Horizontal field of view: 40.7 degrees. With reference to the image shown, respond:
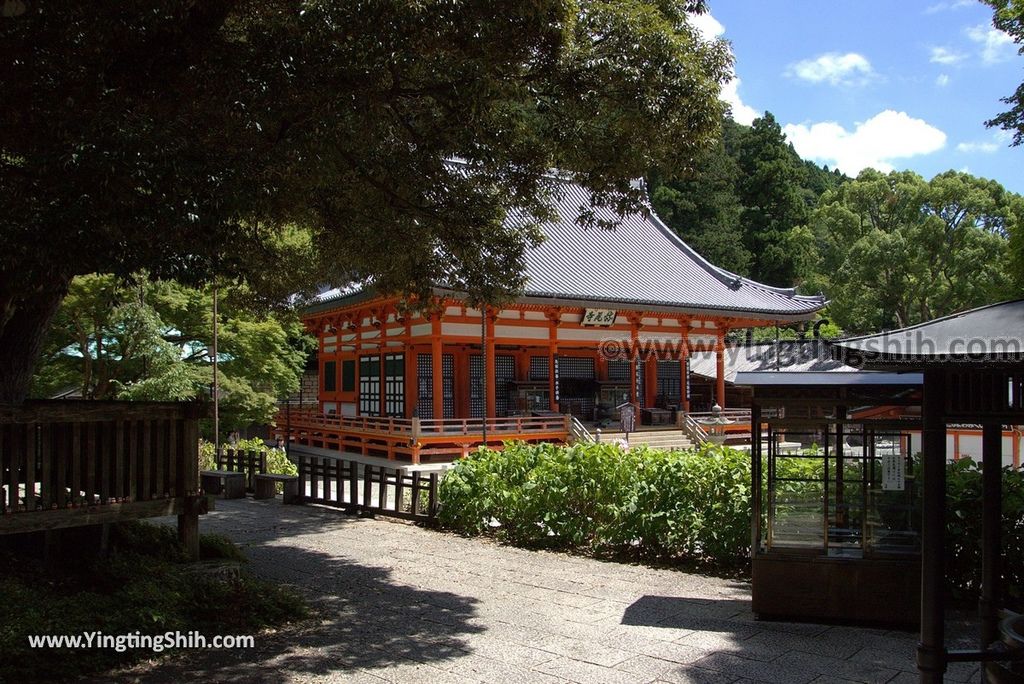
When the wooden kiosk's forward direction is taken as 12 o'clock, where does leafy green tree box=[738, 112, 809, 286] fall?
The leafy green tree is roughly at 6 o'clock from the wooden kiosk.

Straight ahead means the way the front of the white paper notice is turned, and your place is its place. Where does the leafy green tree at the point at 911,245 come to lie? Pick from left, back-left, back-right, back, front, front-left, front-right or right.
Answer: back

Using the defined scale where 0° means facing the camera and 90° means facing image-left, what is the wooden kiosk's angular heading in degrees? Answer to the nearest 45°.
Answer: approximately 0°

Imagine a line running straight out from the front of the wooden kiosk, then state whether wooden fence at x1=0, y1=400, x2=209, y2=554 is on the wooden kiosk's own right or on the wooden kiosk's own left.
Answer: on the wooden kiosk's own right

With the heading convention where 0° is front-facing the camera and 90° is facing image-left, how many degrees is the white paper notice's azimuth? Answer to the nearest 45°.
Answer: approximately 0°

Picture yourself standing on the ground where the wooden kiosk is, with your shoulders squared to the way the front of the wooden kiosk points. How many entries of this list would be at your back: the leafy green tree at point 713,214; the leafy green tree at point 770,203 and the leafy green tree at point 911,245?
3

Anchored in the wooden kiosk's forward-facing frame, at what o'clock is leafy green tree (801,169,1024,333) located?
The leafy green tree is roughly at 6 o'clock from the wooden kiosk.
